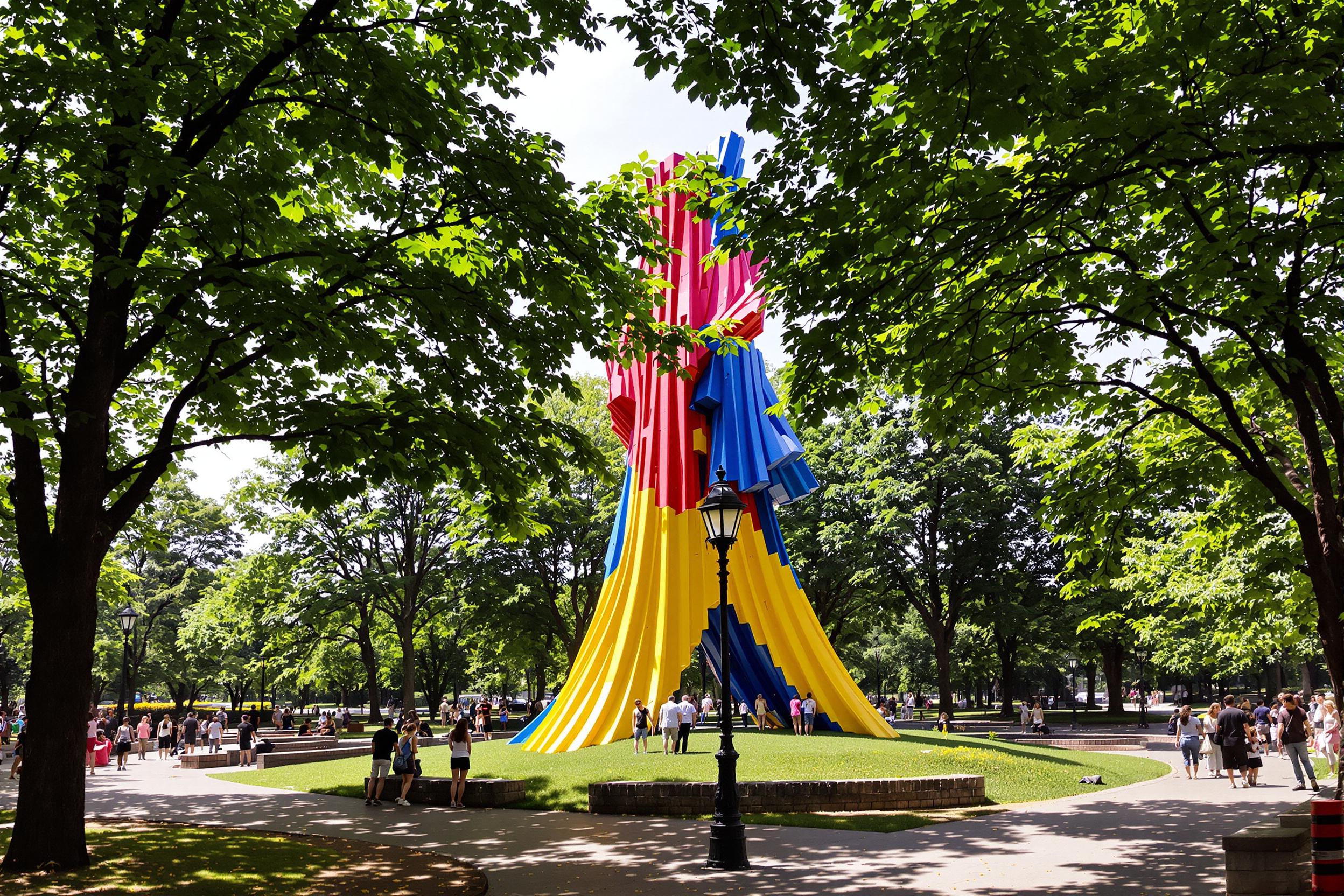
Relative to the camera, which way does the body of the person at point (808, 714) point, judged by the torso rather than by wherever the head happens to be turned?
away from the camera
